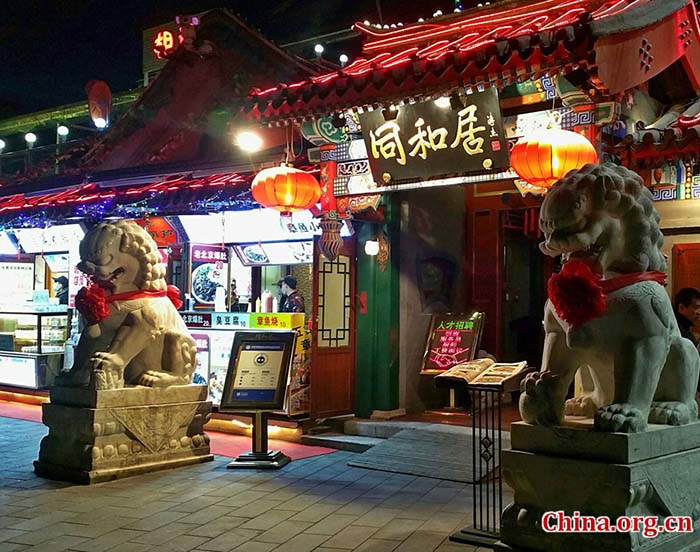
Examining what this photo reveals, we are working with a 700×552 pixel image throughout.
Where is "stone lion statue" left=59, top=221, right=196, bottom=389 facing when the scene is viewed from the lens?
facing the viewer and to the left of the viewer

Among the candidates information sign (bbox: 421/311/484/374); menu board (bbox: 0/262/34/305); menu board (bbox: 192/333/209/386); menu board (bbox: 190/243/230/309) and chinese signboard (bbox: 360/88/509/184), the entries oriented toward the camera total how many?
5

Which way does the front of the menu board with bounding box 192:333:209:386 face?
toward the camera

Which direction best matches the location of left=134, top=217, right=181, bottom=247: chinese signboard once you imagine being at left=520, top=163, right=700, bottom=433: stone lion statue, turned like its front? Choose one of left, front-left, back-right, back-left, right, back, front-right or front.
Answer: right

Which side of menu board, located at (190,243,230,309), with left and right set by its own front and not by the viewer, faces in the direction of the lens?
front

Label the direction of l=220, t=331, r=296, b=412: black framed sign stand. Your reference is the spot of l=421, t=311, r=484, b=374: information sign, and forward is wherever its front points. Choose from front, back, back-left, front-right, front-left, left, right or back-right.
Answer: front-right

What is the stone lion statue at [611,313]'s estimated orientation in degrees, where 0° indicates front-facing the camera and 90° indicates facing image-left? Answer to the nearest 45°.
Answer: approximately 45°

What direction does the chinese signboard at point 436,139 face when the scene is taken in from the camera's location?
facing the viewer

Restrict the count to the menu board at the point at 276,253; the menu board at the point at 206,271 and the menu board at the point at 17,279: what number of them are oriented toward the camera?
3

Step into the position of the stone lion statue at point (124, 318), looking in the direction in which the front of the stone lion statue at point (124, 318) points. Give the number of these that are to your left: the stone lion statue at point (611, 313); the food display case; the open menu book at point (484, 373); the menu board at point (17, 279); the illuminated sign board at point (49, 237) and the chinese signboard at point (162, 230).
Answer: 2

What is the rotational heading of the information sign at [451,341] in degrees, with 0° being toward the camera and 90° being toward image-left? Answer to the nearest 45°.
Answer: approximately 0°

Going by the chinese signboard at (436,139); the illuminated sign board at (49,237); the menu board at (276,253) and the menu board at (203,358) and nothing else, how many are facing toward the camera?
4

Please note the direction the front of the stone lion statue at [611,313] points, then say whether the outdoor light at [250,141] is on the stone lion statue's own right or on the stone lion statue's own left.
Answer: on the stone lion statue's own right

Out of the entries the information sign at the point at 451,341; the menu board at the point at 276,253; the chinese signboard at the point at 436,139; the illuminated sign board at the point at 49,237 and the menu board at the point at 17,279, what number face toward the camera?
5
